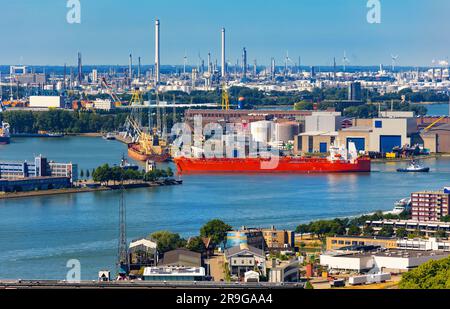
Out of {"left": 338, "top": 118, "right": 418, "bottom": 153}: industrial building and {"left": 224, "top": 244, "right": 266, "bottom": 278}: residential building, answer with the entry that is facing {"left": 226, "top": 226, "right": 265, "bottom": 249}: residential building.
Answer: the industrial building

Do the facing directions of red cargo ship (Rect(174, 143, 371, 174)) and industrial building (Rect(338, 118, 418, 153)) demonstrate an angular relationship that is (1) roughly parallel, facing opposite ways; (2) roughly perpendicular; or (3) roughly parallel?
roughly perpendicular

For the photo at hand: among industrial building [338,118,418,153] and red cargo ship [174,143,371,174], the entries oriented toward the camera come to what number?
1

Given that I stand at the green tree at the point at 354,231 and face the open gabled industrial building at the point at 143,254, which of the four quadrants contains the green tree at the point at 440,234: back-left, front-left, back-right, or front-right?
back-left

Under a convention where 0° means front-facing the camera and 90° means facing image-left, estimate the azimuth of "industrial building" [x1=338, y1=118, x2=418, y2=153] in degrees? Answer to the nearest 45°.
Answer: approximately 0°

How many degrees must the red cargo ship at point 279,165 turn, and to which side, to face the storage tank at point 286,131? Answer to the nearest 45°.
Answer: approximately 90° to its right

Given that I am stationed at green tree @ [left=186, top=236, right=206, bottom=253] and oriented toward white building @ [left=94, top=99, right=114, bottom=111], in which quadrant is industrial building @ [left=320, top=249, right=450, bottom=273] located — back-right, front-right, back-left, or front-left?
back-right

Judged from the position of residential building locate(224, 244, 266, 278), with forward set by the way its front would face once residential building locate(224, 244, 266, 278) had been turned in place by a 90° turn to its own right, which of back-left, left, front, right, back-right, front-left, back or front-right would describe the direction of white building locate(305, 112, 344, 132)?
right

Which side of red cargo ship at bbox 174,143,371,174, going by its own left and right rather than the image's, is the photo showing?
left

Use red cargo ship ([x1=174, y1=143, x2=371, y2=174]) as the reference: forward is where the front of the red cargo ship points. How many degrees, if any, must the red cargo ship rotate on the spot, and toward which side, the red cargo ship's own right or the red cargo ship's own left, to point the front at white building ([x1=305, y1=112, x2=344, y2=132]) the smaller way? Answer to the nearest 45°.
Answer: approximately 90° to the red cargo ship's own right
